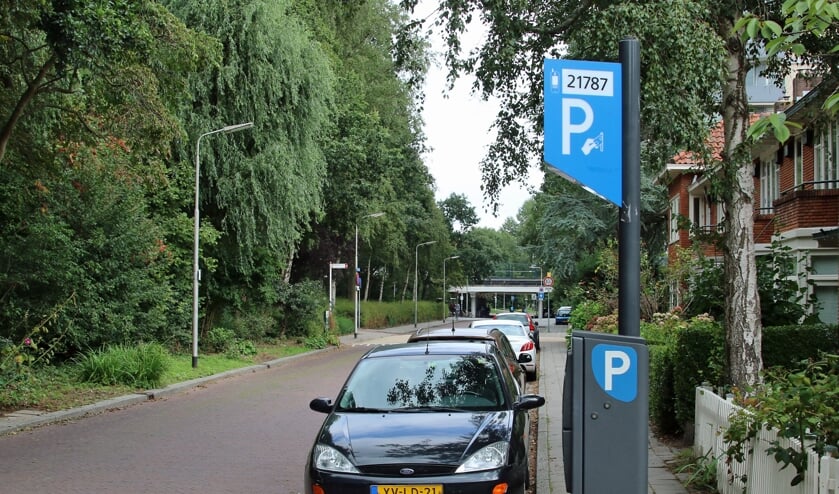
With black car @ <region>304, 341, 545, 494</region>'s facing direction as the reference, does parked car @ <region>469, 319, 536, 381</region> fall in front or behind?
behind

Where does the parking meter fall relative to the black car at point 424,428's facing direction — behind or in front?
in front

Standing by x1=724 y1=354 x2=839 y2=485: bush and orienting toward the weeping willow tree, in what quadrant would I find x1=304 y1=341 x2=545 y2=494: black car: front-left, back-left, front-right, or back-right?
front-left

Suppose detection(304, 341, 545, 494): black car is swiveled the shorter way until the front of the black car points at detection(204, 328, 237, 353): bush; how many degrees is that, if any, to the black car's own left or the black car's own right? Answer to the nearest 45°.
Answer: approximately 180°

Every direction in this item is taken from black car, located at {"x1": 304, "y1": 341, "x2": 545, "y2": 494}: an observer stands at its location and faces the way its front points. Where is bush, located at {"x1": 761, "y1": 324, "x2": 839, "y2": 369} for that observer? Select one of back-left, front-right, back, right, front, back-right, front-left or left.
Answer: back-left

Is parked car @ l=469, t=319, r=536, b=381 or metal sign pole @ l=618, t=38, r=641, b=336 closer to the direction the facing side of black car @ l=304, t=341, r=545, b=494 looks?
the metal sign pole

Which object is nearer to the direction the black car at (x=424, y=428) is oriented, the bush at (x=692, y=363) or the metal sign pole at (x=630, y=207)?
the metal sign pole

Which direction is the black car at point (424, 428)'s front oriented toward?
toward the camera

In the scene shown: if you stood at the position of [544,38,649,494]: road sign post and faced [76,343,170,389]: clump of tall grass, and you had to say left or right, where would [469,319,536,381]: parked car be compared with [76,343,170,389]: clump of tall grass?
right

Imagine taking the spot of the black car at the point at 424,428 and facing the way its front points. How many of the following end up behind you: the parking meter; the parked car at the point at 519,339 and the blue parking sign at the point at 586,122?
1

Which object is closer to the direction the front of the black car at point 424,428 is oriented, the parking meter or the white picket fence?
the parking meter

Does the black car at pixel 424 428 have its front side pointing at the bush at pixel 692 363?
no

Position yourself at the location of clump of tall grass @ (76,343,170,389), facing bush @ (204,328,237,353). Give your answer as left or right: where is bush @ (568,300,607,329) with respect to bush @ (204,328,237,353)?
right
